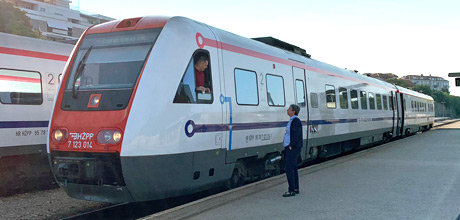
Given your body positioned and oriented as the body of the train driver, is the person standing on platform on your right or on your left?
on your left

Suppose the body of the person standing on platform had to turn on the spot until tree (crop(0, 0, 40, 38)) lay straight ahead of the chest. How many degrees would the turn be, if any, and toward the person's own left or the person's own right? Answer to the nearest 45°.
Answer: approximately 45° to the person's own right

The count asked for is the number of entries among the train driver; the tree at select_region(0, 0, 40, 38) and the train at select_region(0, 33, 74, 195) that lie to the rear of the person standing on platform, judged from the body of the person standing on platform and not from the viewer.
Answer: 0

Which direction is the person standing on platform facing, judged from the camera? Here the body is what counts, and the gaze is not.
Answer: to the viewer's left

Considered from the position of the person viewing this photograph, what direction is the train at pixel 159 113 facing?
facing the viewer and to the left of the viewer

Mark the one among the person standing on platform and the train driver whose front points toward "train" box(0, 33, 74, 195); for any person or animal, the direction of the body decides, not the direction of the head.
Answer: the person standing on platform

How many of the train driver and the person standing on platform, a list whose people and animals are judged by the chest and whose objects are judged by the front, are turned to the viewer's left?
1

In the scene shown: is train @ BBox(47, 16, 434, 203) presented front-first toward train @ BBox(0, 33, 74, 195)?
no

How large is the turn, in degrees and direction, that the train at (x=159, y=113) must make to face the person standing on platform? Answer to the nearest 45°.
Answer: approximately 135° to its left

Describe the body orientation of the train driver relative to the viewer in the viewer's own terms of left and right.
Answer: facing the viewer and to the right of the viewer

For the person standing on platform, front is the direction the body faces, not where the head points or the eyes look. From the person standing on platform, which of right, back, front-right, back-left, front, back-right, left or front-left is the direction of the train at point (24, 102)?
front

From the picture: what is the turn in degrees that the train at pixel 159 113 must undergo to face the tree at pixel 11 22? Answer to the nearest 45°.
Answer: approximately 90° to its right

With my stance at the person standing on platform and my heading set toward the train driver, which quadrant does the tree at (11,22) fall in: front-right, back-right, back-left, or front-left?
front-right

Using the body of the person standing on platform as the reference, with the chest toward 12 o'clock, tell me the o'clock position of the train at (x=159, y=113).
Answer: The train is roughly at 11 o'clock from the person standing on platform.

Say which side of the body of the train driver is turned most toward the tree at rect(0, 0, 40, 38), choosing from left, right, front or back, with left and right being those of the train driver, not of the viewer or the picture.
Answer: back

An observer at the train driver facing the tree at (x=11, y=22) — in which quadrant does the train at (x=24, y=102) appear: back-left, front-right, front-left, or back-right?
front-left
